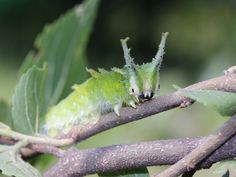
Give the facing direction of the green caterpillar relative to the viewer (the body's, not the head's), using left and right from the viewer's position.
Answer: facing the viewer and to the right of the viewer
